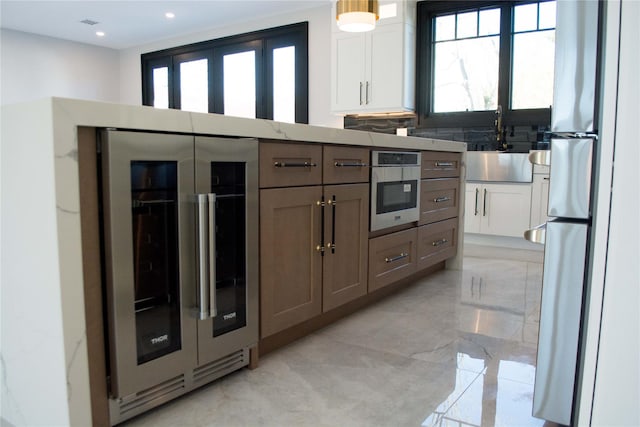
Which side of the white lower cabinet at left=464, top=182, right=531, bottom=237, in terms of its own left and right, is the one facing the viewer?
front

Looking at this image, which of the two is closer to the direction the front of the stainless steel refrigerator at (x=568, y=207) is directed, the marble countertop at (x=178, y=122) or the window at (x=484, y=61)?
the marble countertop

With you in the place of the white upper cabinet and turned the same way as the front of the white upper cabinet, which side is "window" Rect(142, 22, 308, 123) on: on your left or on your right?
on your right

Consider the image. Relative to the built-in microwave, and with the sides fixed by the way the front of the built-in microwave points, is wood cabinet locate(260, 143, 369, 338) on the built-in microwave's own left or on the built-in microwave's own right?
on the built-in microwave's own right

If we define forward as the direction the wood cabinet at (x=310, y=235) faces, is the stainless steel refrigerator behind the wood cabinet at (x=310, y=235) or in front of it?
in front

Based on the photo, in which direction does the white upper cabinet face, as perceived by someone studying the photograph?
facing the viewer and to the left of the viewer

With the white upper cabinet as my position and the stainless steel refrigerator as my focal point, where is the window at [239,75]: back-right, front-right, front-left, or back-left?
back-right

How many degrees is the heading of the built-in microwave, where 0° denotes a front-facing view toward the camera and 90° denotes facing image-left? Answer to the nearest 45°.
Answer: approximately 315°

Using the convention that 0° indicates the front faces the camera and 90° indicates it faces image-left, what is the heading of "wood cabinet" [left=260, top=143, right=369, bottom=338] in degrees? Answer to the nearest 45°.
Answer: approximately 315°

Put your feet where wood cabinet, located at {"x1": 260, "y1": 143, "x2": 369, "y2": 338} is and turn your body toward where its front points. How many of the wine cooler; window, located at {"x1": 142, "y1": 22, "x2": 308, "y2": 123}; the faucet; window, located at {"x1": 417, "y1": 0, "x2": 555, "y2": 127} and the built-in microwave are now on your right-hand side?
1

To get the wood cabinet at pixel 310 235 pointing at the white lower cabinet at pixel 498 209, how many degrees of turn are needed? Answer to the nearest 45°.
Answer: approximately 90° to its left

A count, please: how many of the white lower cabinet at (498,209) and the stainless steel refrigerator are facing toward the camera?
1

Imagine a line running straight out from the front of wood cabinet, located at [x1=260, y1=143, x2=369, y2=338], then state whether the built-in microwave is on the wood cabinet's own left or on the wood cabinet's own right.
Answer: on the wood cabinet's own left

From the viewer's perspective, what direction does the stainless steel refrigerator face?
to the viewer's left
